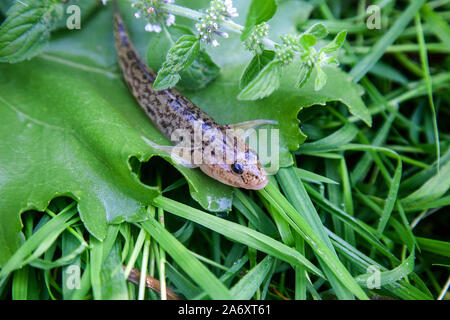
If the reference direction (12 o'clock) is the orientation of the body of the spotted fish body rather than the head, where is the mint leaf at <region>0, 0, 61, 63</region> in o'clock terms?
The mint leaf is roughly at 4 o'clock from the spotted fish body.

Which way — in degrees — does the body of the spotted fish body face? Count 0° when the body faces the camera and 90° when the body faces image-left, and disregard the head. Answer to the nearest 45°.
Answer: approximately 315°

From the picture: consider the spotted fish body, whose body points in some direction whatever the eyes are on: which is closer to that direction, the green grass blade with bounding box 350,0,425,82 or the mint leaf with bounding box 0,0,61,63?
the green grass blade

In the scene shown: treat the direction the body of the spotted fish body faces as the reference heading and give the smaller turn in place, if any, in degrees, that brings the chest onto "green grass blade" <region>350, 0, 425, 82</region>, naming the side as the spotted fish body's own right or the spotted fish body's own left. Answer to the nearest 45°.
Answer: approximately 45° to the spotted fish body's own left
